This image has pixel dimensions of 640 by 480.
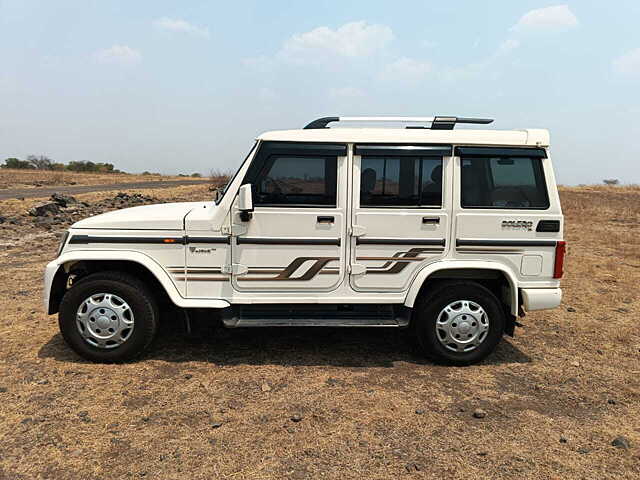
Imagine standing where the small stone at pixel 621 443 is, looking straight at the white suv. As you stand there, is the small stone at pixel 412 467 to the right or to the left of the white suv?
left

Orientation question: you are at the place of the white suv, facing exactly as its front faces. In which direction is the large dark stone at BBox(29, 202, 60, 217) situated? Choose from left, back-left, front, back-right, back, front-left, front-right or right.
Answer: front-right

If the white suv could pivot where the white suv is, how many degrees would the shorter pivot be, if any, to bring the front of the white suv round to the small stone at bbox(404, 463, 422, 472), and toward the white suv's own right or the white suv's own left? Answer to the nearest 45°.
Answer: approximately 90° to the white suv's own left

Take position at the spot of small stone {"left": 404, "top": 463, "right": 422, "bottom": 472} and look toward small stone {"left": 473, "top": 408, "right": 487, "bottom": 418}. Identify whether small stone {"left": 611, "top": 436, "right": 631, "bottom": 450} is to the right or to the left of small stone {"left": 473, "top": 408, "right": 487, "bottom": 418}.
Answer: right

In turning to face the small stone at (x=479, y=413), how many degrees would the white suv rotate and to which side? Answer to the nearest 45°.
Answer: approximately 135° to its left

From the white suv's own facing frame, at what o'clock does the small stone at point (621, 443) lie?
The small stone is roughly at 7 o'clock from the white suv.

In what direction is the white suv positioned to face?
to the viewer's left
